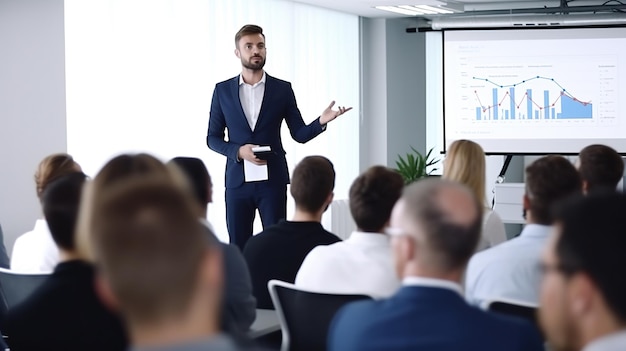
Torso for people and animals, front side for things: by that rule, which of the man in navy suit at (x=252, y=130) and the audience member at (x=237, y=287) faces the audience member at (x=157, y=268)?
the man in navy suit

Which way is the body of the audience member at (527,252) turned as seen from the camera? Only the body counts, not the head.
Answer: away from the camera

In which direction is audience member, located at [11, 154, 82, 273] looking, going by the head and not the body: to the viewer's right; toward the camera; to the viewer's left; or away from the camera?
away from the camera

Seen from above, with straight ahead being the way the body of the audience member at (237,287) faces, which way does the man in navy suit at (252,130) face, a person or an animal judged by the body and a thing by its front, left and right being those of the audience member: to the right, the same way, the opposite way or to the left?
the opposite way

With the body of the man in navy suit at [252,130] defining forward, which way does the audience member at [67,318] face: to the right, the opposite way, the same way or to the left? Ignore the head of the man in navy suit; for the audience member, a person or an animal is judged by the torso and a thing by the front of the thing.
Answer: the opposite way

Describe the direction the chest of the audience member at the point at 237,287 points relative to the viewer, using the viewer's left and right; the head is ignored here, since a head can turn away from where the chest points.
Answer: facing away from the viewer

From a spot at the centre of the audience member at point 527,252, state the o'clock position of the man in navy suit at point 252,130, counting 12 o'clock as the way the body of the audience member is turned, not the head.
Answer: The man in navy suit is roughly at 11 o'clock from the audience member.

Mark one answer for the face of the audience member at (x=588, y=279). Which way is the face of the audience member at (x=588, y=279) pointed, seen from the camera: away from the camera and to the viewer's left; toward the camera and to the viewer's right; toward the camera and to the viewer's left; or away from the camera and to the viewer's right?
away from the camera and to the viewer's left

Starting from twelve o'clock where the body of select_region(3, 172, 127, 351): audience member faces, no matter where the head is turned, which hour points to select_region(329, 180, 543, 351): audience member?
select_region(329, 180, 543, 351): audience member is roughly at 4 o'clock from select_region(3, 172, 127, 351): audience member.

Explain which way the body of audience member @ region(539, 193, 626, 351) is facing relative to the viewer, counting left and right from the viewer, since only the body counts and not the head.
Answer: facing away from the viewer and to the left of the viewer

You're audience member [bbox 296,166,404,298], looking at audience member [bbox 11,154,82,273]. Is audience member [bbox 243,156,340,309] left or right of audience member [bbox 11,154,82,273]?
right

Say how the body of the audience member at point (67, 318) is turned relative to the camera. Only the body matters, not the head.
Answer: away from the camera

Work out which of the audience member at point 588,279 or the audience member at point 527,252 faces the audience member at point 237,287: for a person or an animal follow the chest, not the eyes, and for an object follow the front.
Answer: the audience member at point 588,279
